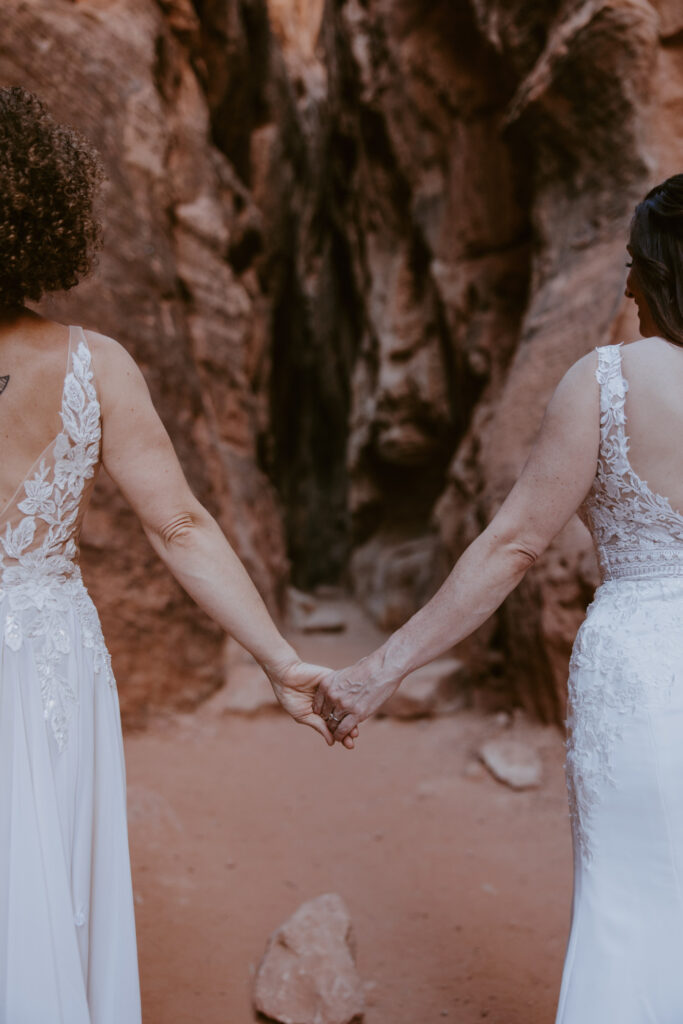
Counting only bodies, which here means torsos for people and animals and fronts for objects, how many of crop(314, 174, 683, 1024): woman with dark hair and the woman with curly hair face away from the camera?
2

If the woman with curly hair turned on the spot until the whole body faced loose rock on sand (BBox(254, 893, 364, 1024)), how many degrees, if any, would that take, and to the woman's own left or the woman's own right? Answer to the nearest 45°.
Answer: approximately 45° to the woman's own right

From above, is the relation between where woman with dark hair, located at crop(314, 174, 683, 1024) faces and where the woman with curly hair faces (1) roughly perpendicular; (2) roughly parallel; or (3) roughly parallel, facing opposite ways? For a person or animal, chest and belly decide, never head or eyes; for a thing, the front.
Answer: roughly parallel

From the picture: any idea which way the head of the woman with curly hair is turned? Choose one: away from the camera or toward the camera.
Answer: away from the camera

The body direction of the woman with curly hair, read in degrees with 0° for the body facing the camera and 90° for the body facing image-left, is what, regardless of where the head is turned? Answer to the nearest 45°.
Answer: approximately 180°

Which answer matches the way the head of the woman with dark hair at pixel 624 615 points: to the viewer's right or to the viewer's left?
to the viewer's left

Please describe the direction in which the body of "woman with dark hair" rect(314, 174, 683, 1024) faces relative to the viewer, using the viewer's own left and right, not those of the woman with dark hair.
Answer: facing away from the viewer
